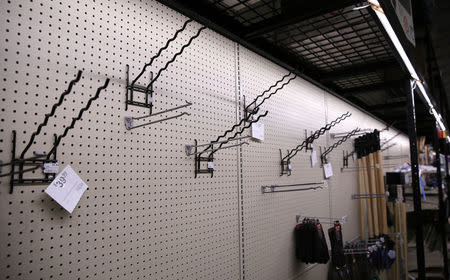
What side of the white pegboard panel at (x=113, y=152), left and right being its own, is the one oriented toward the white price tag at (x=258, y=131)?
left

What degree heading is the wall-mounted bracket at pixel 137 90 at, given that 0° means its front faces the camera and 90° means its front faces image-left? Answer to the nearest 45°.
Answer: approximately 315°

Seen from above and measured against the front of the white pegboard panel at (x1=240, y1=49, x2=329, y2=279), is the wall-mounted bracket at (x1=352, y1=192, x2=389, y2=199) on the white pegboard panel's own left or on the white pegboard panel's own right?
on the white pegboard panel's own left

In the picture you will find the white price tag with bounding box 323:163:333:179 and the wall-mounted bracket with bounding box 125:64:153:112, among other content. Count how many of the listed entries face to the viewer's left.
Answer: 0

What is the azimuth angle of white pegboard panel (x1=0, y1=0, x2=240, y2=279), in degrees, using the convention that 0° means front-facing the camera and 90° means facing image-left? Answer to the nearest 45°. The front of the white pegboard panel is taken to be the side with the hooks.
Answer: approximately 315°

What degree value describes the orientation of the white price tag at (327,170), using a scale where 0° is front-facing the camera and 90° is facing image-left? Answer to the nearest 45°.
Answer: approximately 315°

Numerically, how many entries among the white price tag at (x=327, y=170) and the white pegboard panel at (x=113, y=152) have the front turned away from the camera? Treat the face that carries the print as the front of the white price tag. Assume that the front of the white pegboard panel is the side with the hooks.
0
